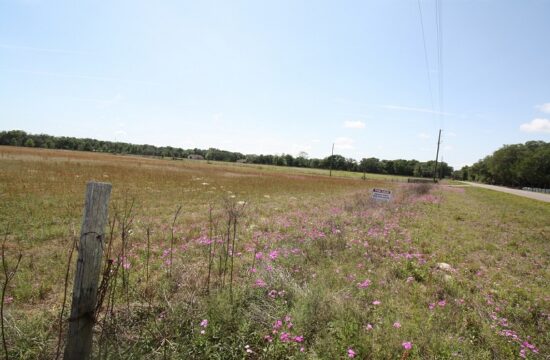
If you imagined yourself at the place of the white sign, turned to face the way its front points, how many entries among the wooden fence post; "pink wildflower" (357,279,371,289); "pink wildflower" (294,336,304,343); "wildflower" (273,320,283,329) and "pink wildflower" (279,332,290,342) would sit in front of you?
5

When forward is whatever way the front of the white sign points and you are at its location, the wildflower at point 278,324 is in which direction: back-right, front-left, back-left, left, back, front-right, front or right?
front

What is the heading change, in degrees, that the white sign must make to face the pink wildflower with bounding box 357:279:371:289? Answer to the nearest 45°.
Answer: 0° — it already faces it

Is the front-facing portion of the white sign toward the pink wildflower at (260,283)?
yes

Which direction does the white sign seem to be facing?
toward the camera

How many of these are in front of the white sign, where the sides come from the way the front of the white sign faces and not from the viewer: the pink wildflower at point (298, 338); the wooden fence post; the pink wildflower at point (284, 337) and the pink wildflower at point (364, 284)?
4

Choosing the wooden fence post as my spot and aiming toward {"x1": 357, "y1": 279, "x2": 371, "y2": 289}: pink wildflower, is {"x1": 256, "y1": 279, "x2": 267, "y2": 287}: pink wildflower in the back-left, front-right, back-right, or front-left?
front-left

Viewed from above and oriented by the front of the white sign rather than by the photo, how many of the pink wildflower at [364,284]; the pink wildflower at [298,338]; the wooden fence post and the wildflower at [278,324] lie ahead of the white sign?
4

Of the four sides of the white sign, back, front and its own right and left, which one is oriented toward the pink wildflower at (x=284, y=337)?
front

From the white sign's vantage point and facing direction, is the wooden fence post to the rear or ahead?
ahead

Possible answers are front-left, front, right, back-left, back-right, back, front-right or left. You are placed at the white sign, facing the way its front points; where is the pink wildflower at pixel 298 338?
front
